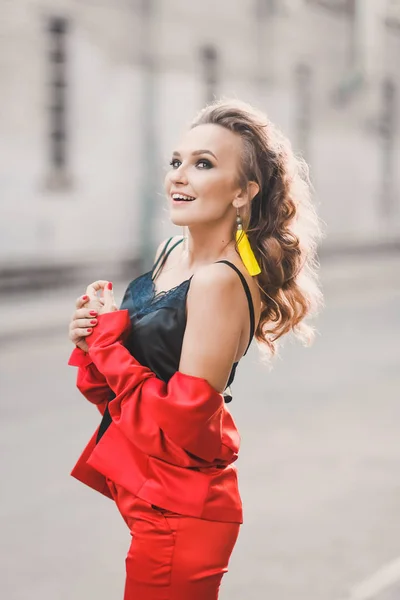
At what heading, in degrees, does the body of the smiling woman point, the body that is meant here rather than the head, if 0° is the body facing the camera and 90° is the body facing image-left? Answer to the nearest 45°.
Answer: approximately 45°
